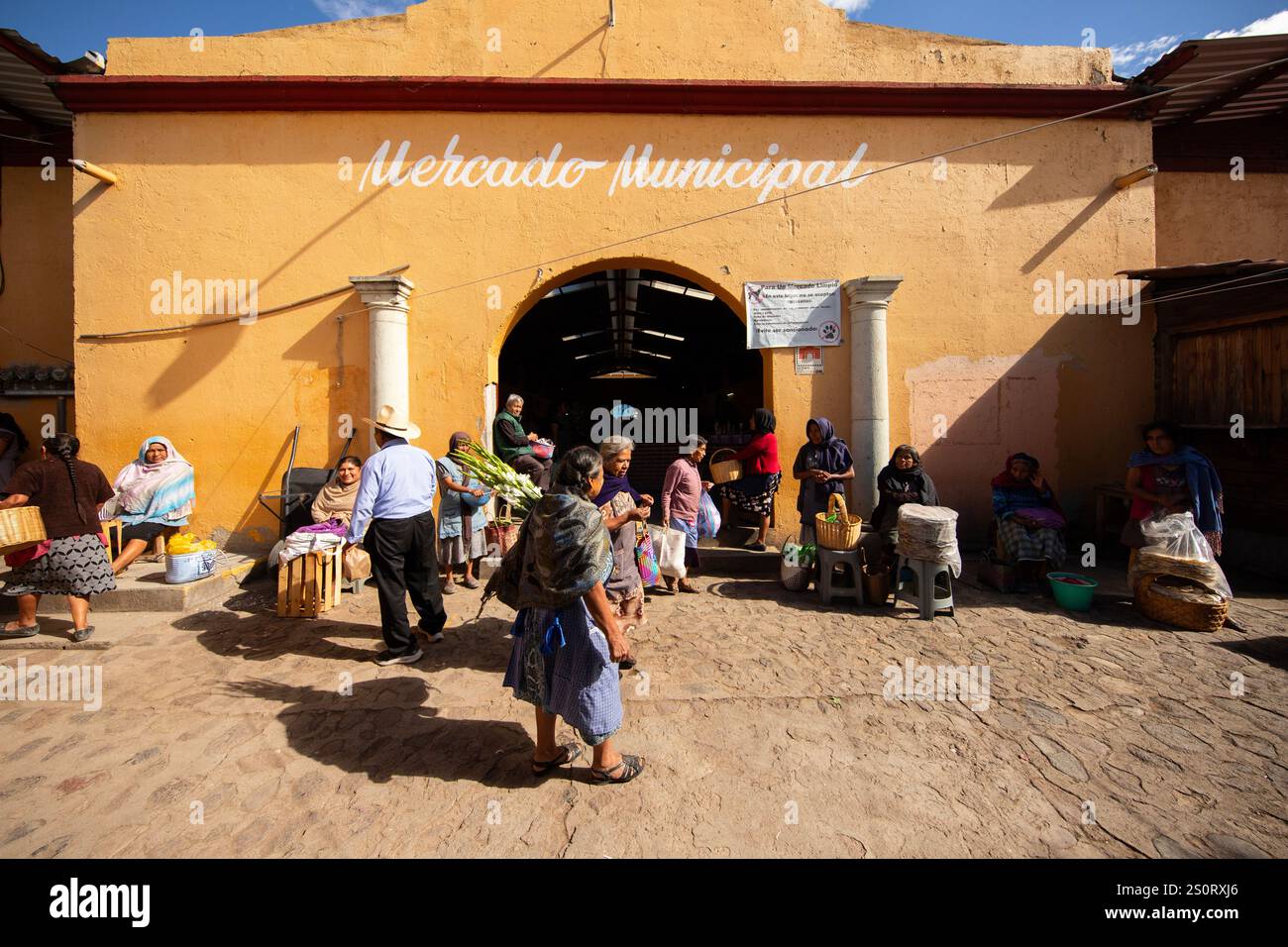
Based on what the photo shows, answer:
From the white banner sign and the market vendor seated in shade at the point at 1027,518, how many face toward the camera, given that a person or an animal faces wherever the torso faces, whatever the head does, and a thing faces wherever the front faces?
2

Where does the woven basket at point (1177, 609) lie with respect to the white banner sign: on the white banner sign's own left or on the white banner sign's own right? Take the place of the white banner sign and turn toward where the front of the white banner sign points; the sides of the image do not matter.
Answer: on the white banner sign's own left

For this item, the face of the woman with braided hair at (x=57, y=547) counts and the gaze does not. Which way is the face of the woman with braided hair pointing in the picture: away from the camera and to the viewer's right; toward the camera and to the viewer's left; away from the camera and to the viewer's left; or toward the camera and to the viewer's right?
away from the camera and to the viewer's left

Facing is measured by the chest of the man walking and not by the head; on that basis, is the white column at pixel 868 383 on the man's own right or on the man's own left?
on the man's own right

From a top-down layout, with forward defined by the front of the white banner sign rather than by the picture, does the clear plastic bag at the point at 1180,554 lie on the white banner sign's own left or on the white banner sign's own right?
on the white banner sign's own left
